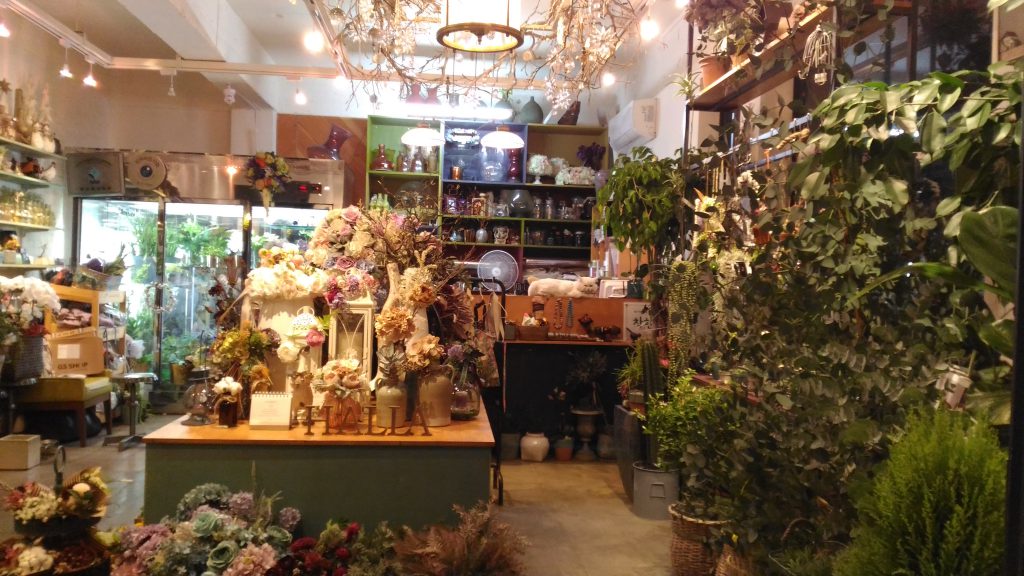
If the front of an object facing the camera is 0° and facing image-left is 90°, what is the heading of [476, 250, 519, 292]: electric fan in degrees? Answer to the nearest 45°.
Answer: approximately 0°

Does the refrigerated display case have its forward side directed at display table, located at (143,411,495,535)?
yes

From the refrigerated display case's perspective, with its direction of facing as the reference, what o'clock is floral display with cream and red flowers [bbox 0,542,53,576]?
The floral display with cream and red flowers is roughly at 12 o'clock from the refrigerated display case.

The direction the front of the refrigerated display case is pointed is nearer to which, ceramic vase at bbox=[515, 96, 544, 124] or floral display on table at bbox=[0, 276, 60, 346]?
the floral display on table

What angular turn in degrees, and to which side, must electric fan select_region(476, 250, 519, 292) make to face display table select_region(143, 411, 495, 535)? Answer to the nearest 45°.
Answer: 0° — it already faces it

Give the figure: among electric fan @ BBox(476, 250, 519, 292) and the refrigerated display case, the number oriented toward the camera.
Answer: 2
